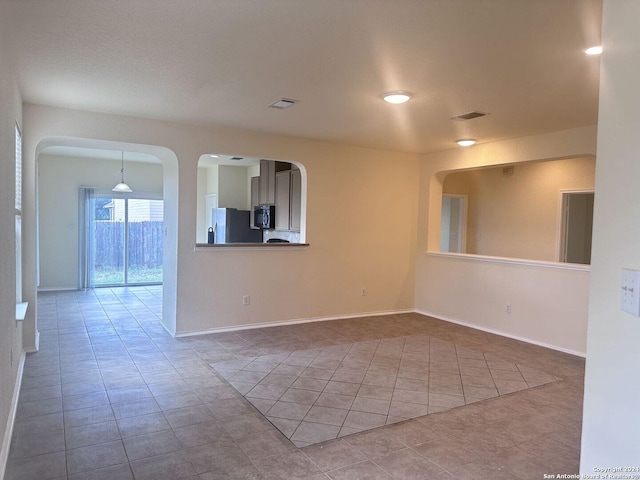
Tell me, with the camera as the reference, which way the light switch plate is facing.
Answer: facing the viewer and to the left of the viewer

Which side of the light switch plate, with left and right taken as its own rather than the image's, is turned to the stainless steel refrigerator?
right

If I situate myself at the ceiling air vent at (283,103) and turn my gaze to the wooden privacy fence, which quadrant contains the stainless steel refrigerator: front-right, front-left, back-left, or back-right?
front-right

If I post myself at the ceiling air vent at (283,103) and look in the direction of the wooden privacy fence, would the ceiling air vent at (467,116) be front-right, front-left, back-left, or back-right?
back-right

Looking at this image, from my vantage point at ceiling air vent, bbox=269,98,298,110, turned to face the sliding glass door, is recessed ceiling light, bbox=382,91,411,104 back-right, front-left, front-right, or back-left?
back-right

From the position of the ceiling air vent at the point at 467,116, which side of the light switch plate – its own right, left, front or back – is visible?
right

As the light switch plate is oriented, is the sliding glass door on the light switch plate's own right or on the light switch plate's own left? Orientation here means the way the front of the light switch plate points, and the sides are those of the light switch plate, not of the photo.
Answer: on the light switch plate's own right

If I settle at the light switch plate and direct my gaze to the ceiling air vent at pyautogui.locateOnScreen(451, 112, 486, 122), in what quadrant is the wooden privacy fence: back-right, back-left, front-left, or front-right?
front-left
